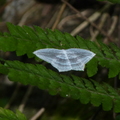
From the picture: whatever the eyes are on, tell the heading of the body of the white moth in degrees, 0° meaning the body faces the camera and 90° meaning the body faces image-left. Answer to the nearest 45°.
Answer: approximately 180°
